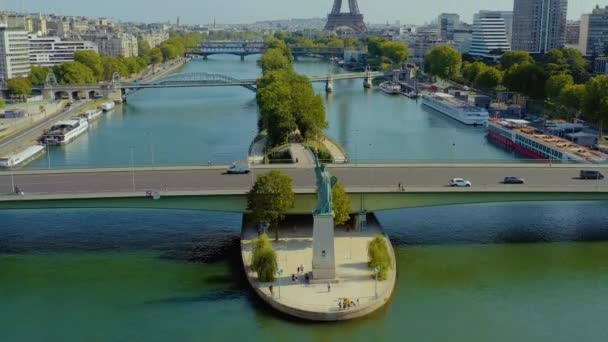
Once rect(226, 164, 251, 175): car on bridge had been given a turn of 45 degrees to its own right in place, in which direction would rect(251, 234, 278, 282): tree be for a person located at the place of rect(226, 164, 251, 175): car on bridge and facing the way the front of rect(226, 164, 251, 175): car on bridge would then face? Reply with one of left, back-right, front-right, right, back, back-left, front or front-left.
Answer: back-left

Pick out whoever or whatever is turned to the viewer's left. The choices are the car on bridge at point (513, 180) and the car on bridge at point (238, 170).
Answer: the car on bridge at point (238, 170)

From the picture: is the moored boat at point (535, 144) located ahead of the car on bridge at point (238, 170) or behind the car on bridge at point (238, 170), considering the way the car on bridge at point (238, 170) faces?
behind

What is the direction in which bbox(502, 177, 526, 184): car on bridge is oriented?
to the viewer's right

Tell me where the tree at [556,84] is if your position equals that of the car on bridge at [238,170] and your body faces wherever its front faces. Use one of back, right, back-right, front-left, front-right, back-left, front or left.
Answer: back-right

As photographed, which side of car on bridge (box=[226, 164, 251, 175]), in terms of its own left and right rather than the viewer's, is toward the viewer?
left

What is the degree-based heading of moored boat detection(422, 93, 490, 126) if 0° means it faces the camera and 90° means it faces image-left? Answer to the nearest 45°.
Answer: approximately 135°

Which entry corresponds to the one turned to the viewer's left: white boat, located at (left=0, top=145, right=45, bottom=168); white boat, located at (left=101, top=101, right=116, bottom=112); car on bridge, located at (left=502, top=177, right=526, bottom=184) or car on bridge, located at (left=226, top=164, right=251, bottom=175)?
car on bridge, located at (left=226, top=164, right=251, bottom=175)

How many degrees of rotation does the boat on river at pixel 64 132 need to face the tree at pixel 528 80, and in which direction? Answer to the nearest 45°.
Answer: approximately 45° to its right

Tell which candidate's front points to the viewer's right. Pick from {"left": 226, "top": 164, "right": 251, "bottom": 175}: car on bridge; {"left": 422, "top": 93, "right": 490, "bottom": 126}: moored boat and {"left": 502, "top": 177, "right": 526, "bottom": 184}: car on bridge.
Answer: {"left": 502, "top": 177, "right": 526, "bottom": 184}: car on bridge

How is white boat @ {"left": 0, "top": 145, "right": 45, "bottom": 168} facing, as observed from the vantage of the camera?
facing away from the viewer and to the right of the viewer

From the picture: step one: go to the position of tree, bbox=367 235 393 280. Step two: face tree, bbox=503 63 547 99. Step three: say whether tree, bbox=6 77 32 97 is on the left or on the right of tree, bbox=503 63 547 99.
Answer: left

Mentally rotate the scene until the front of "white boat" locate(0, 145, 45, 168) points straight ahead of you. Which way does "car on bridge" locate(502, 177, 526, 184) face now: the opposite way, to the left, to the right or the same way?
to the right
